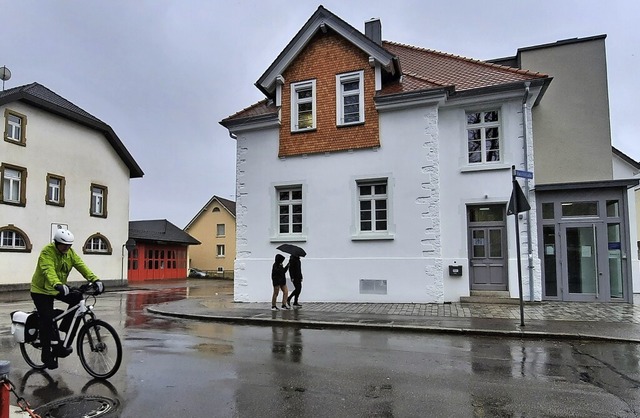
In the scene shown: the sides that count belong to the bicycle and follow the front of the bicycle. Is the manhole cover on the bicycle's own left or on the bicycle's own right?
on the bicycle's own right

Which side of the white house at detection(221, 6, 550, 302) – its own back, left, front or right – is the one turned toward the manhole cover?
front

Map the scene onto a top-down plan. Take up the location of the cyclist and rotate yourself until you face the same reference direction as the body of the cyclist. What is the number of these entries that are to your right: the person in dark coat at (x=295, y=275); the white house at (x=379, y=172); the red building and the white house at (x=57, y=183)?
0

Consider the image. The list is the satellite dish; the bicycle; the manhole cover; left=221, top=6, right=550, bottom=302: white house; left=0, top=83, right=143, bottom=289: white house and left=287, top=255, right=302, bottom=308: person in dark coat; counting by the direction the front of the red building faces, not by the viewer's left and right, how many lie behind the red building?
0

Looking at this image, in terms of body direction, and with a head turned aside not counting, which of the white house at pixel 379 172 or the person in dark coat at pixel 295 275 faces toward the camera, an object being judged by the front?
the white house

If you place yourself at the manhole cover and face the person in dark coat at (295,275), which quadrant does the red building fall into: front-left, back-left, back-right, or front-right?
front-left

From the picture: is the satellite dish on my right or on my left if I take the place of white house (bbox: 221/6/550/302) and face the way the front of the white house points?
on my right

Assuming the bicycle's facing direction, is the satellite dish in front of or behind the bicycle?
behind

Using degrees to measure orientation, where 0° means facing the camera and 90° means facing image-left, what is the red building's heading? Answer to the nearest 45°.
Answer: approximately 0°

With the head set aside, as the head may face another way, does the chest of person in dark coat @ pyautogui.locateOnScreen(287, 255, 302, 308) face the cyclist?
no

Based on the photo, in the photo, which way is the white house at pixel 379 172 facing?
toward the camera

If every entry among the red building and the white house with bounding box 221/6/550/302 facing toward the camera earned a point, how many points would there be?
2

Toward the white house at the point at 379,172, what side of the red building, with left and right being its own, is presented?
front

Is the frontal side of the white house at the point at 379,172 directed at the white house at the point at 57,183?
no
